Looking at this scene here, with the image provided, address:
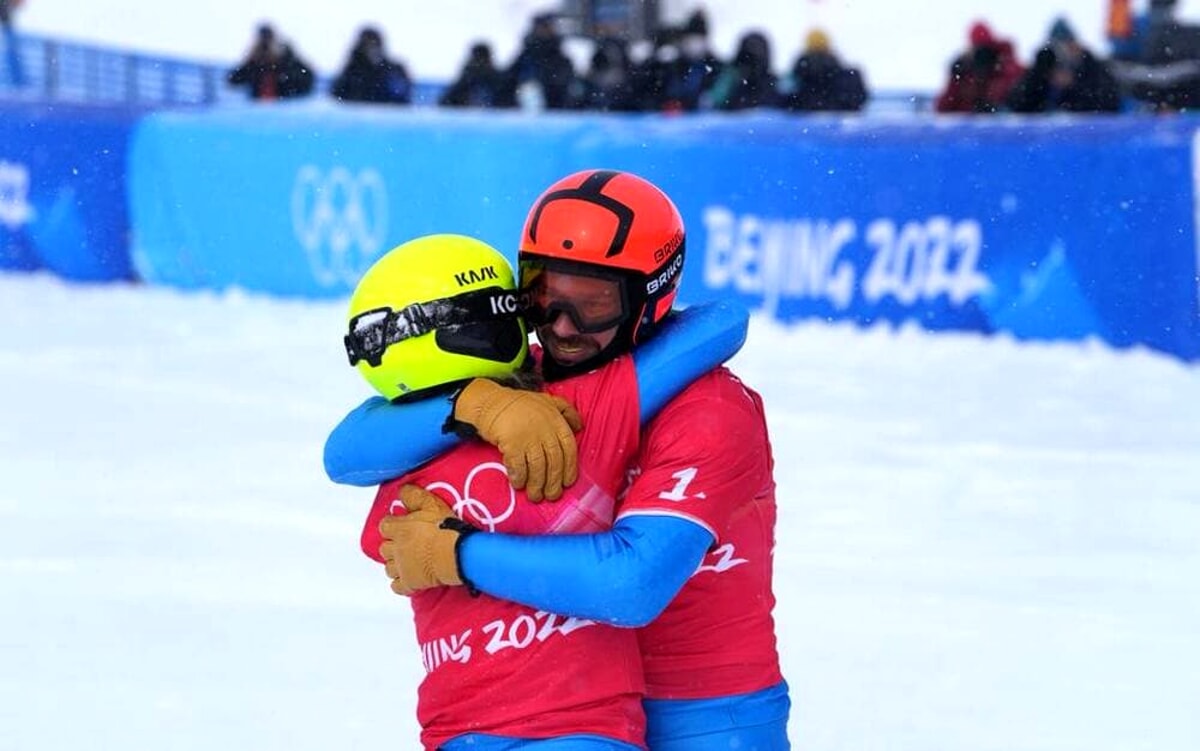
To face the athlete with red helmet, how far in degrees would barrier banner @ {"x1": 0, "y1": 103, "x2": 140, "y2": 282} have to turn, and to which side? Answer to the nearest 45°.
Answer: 0° — it already faces them

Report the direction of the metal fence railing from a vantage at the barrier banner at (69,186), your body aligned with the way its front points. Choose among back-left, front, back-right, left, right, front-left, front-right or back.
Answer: back

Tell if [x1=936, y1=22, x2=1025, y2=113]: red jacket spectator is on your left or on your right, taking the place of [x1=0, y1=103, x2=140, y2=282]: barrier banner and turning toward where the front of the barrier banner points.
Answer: on your left

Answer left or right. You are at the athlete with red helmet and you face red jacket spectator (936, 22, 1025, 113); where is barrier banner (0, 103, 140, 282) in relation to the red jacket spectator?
left

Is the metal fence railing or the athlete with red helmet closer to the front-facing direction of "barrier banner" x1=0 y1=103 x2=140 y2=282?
the athlete with red helmet

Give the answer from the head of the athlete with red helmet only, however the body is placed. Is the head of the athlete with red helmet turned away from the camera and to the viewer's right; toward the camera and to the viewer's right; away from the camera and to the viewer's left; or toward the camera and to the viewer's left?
toward the camera and to the viewer's left

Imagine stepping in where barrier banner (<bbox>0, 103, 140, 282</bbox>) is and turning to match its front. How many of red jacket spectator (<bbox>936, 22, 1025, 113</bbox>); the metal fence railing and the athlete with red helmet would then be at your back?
2

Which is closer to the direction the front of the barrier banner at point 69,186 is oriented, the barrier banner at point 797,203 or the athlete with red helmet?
the athlete with red helmet

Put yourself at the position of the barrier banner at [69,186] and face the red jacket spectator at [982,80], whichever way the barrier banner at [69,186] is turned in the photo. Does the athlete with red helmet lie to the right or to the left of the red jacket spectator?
right

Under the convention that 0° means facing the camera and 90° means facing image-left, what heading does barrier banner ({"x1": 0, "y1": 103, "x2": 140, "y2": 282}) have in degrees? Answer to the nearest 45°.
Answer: approximately 0°

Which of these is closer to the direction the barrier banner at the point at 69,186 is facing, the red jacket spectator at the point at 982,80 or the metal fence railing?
the red jacket spectator
